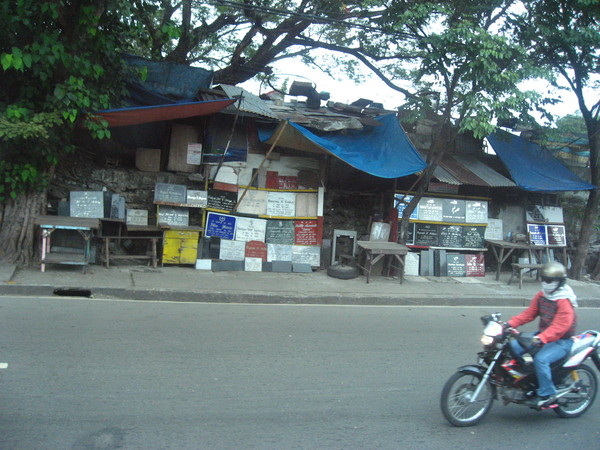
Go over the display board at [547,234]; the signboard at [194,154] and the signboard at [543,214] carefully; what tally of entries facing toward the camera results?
3

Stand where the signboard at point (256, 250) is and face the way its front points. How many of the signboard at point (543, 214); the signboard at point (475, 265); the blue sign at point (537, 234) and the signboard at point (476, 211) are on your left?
4

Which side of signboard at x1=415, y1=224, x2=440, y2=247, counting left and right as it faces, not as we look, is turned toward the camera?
front

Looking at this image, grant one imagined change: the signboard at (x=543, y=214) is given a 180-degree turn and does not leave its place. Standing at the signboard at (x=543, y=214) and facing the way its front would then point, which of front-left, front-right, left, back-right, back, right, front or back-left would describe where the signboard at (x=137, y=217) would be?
back-left

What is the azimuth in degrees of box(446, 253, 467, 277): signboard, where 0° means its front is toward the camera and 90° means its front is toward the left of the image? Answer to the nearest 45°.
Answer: approximately 0°

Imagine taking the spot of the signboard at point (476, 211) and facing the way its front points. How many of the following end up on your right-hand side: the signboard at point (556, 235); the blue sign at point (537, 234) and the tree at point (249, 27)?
1

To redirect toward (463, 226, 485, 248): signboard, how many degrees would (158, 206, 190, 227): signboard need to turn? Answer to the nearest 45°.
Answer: approximately 90° to its left

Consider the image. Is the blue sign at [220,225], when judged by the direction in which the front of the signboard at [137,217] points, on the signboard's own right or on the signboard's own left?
on the signboard's own left

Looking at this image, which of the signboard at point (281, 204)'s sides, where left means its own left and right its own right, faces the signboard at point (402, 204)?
left

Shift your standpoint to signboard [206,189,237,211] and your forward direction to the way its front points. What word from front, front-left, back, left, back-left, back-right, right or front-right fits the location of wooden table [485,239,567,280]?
left

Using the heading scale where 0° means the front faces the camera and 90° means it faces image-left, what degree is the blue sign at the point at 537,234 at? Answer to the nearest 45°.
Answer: approximately 0°

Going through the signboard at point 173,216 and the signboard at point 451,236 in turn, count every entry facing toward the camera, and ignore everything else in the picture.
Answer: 2

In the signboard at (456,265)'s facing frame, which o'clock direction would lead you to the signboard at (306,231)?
the signboard at (306,231) is roughly at 2 o'clock from the signboard at (456,265).
